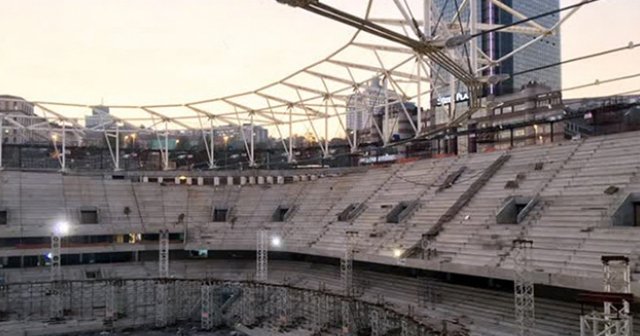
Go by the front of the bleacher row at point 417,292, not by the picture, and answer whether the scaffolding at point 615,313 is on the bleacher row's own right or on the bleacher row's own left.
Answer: on the bleacher row's own left

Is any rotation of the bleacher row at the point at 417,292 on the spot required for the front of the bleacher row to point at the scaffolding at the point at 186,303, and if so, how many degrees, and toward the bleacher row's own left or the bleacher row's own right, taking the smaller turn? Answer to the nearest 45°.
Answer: approximately 90° to the bleacher row's own right

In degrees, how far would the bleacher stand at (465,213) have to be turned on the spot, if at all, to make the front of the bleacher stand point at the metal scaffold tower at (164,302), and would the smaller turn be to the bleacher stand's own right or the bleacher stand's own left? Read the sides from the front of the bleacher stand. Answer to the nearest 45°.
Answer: approximately 45° to the bleacher stand's own right

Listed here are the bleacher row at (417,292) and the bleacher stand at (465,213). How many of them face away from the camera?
0

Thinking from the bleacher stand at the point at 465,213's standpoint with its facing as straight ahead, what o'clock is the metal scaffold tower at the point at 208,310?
The metal scaffold tower is roughly at 2 o'clock from the bleacher stand.

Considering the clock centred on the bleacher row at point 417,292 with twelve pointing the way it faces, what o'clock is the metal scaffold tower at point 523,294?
The metal scaffold tower is roughly at 10 o'clock from the bleacher row.

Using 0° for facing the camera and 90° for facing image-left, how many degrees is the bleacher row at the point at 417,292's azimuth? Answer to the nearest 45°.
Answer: approximately 45°

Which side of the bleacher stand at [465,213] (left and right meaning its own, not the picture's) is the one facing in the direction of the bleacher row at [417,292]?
front

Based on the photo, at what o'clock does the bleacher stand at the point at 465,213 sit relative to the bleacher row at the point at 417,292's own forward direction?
the bleacher stand at the point at 465,213 is roughly at 6 o'clock from the bleacher row at the point at 417,292.

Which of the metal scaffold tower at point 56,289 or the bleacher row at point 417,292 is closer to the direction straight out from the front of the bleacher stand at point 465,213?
the bleacher row

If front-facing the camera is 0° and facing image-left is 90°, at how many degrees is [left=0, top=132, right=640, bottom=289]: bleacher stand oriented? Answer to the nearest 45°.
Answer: approximately 45°
